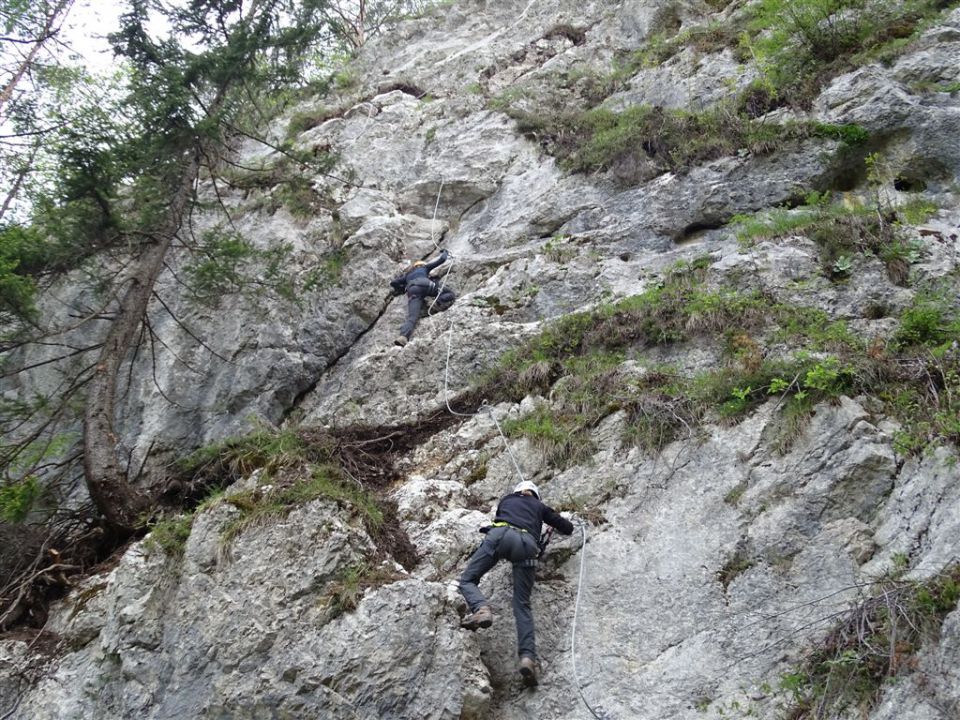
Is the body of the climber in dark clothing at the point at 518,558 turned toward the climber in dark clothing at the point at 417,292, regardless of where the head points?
yes

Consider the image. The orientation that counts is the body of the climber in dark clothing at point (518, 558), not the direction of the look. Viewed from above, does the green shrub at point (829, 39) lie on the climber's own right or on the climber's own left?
on the climber's own right

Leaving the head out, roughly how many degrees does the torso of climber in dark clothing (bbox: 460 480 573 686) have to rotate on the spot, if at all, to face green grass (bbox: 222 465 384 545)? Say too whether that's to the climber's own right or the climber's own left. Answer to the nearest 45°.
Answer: approximately 45° to the climber's own left

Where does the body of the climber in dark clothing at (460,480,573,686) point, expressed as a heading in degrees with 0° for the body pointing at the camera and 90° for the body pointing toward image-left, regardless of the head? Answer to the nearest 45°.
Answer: approximately 180°

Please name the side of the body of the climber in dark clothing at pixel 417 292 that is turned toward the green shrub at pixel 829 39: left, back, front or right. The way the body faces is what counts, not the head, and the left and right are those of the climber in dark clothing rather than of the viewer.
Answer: right

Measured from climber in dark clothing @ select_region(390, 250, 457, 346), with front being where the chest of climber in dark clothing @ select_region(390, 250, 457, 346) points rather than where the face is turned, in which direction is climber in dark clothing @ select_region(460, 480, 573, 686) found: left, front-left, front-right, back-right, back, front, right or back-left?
back

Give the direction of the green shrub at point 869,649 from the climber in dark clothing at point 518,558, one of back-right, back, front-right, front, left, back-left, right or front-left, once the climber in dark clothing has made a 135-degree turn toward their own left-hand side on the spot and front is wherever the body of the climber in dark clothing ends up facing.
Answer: left

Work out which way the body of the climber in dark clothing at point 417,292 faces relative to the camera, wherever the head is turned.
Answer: away from the camera

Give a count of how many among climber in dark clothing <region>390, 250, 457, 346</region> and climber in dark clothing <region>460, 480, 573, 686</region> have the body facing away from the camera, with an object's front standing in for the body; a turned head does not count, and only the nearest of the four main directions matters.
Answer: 2

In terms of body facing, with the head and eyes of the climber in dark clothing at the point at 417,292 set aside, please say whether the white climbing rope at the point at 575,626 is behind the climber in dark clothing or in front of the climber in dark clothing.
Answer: behind
